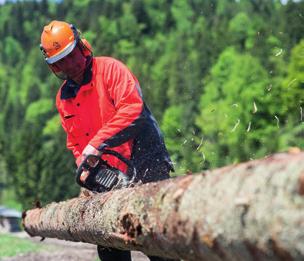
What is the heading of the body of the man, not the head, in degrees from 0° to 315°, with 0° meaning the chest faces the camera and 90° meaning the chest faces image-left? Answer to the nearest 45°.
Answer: approximately 45°
